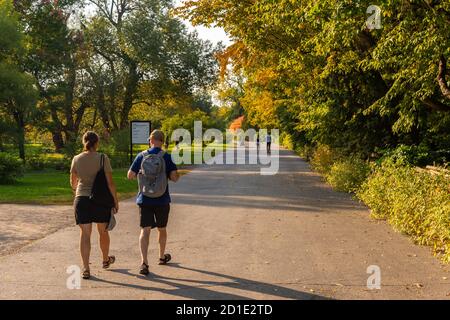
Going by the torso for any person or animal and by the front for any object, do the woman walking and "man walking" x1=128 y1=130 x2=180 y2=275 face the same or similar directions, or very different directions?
same or similar directions

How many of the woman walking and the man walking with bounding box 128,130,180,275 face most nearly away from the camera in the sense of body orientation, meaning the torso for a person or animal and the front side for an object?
2

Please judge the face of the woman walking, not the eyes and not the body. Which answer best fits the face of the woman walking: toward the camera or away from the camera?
away from the camera

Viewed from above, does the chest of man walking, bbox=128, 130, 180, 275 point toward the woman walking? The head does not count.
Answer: no

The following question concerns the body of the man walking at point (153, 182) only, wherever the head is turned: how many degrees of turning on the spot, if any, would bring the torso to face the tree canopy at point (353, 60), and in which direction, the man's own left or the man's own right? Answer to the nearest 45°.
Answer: approximately 45° to the man's own right

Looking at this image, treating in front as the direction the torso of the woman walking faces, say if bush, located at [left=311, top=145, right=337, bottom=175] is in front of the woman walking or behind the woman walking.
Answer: in front

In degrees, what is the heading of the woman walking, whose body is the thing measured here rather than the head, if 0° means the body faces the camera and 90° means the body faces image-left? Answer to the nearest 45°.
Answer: approximately 180°

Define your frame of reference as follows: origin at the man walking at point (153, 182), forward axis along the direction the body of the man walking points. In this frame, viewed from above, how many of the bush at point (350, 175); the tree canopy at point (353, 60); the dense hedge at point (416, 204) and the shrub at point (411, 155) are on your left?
0

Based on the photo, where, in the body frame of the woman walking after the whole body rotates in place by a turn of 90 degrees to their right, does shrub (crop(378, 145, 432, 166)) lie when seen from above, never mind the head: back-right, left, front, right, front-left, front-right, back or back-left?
front-left

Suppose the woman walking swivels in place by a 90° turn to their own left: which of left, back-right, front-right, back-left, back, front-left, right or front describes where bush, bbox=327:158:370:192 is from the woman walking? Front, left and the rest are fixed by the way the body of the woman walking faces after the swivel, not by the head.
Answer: back-right

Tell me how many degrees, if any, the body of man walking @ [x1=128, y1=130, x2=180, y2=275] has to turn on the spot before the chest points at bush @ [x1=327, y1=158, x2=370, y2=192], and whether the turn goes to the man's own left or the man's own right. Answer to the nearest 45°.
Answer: approximately 45° to the man's own right

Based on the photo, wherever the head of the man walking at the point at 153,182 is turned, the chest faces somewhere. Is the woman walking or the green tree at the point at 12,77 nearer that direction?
the green tree

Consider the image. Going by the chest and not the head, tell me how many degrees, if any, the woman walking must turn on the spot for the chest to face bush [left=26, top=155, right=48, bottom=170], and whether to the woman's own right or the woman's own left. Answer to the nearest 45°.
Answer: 0° — they already face it

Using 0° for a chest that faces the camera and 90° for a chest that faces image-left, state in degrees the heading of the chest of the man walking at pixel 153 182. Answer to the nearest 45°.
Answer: approximately 180°

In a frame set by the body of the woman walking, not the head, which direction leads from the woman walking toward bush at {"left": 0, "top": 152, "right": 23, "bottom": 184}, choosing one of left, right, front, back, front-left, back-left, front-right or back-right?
front

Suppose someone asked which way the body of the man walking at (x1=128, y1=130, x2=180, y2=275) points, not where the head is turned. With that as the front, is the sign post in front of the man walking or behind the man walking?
in front

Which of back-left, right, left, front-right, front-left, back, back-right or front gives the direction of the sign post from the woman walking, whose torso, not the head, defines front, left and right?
front

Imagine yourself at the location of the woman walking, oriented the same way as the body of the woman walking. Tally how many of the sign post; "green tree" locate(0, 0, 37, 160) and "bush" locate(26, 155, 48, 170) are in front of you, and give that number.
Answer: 3
